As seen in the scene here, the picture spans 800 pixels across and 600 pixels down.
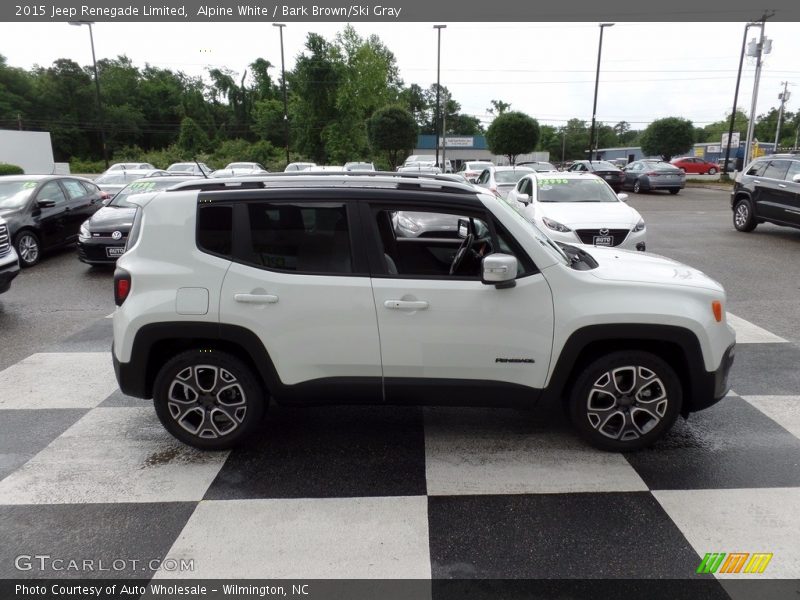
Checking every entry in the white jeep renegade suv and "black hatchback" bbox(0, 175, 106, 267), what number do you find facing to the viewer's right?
1

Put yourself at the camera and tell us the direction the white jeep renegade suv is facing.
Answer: facing to the right of the viewer

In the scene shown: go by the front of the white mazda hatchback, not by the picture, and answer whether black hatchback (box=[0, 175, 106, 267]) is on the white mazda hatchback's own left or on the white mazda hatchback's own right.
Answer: on the white mazda hatchback's own right

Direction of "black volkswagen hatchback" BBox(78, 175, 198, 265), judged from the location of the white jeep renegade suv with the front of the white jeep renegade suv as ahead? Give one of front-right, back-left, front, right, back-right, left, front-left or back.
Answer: back-left

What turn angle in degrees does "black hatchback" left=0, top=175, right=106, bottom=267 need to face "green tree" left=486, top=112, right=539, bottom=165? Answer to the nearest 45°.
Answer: approximately 180°

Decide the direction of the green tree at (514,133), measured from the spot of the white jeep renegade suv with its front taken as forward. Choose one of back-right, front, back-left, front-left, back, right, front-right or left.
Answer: left

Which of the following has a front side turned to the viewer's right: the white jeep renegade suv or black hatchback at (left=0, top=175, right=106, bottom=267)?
the white jeep renegade suv

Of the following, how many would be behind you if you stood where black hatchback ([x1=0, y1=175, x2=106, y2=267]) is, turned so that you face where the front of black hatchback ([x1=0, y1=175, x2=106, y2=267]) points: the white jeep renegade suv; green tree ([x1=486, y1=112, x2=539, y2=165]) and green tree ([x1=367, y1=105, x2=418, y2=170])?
2

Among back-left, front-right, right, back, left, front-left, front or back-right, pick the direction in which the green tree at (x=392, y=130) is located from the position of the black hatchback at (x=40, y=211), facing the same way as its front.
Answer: back

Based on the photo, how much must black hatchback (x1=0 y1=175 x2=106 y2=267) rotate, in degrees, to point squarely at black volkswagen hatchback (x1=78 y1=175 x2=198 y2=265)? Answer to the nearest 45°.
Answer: approximately 90° to its left

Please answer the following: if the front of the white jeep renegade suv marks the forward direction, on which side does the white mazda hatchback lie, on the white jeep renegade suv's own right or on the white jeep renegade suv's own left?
on the white jeep renegade suv's own left

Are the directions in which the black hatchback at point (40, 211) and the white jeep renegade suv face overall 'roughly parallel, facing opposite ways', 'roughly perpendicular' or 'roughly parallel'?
roughly perpendicular
